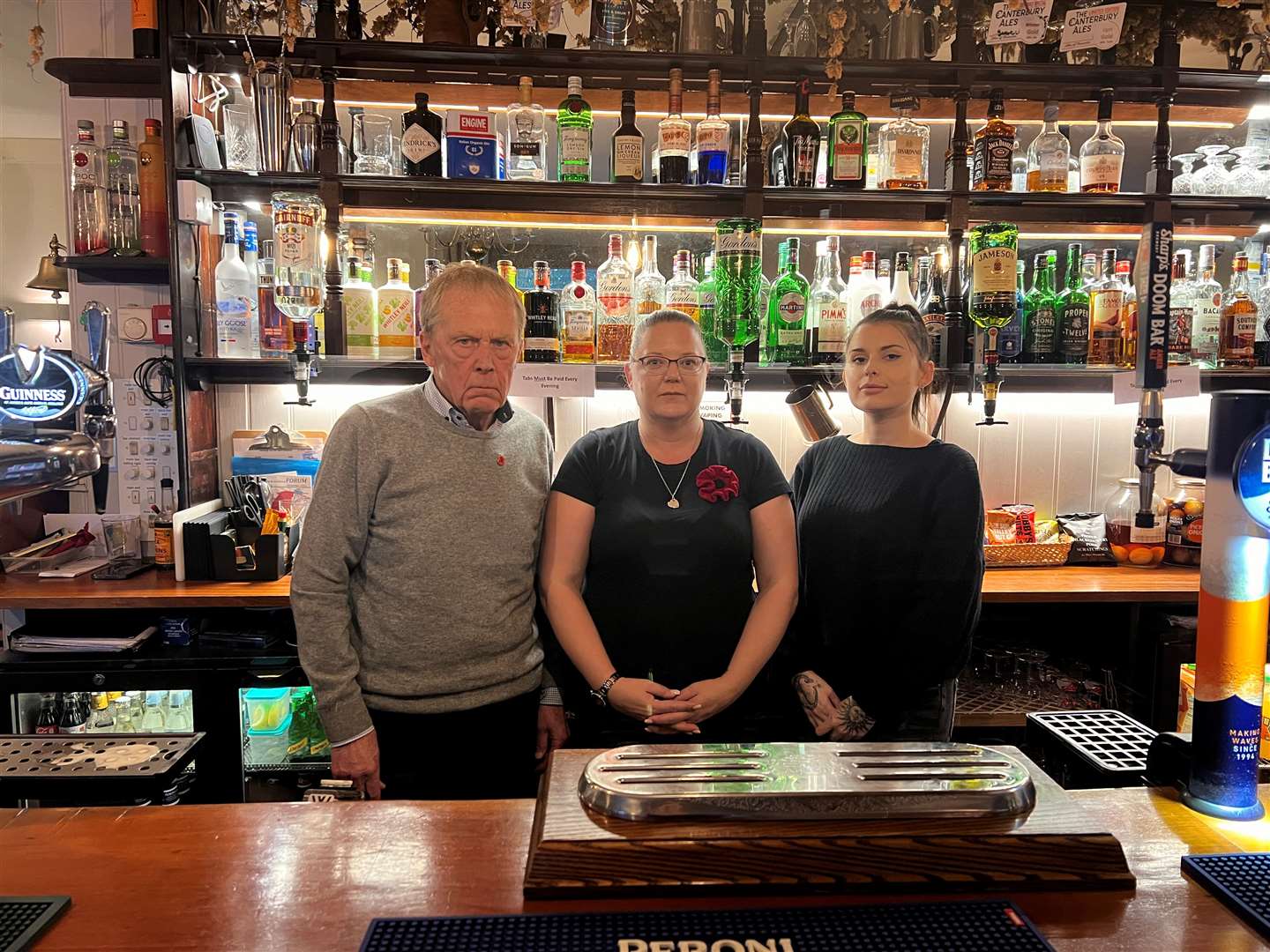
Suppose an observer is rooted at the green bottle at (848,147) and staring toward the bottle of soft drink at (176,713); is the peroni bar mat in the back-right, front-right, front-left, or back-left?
front-left

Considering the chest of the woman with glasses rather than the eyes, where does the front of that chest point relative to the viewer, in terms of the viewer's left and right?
facing the viewer

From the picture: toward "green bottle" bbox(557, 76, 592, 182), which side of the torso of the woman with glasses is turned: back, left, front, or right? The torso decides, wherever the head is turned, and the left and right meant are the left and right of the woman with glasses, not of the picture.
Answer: back

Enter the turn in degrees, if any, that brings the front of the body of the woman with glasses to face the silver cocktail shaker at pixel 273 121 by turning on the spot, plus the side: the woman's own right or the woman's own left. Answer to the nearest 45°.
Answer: approximately 135° to the woman's own right

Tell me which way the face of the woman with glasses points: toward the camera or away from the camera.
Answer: toward the camera

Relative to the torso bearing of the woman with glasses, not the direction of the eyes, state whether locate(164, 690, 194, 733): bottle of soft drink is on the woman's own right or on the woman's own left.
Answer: on the woman's own right

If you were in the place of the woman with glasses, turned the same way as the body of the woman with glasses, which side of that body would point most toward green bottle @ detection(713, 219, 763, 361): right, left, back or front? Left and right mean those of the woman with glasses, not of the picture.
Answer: back

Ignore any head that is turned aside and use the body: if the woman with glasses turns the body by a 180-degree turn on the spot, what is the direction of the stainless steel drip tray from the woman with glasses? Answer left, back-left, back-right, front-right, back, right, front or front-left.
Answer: back

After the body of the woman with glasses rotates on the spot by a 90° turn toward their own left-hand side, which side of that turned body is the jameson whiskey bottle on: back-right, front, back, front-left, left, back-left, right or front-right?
front-left
